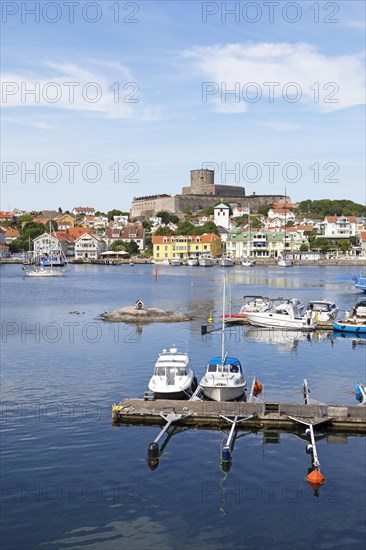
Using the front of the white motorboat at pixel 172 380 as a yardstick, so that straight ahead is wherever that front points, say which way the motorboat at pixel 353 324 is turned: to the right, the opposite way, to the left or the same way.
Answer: to the right

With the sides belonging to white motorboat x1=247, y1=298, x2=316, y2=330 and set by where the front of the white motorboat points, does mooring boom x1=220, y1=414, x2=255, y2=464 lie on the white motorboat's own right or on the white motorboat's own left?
on the white motorboat's own left

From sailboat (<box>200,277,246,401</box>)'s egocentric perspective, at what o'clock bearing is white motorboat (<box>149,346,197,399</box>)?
The white motorboat is roughly at 4 o'clock from the sailboat.

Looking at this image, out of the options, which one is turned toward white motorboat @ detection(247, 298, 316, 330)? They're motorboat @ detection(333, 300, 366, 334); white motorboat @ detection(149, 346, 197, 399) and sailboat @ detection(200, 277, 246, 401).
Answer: the motorboat

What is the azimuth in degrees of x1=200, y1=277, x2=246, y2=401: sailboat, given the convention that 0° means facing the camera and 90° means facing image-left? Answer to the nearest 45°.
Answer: approximately 0°

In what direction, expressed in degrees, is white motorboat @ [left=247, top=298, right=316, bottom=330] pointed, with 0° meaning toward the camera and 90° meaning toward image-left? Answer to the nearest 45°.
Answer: approximately 90°

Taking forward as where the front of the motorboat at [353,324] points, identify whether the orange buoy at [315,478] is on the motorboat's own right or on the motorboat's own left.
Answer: on the motorboat's own left

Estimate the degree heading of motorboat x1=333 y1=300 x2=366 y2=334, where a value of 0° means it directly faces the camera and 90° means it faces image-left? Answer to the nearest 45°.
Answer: approximately 90°

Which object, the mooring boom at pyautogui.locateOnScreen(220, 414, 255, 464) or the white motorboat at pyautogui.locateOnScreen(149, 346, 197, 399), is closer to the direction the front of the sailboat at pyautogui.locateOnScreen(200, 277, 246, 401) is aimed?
the mooring boom
